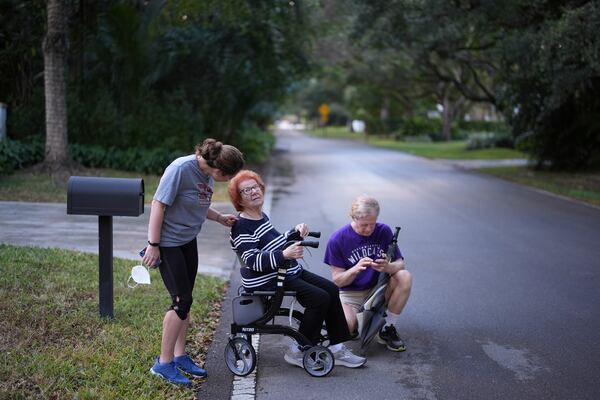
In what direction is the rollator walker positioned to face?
to the viewer's left

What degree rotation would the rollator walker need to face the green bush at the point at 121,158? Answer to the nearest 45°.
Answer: approximately 90° to its right

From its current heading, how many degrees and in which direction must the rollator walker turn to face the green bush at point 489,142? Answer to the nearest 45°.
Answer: approximately 90° to its right

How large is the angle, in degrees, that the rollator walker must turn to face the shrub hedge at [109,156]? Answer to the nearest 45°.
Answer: approximately 90° to its right

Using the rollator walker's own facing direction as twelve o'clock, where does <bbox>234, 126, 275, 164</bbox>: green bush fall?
The green bush is roughly at 3 o'clock from the rollator walker.

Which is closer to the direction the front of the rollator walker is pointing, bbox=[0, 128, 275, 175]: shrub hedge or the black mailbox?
the black mailbox

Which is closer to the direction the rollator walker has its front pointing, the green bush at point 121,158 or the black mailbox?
the black mailbox
